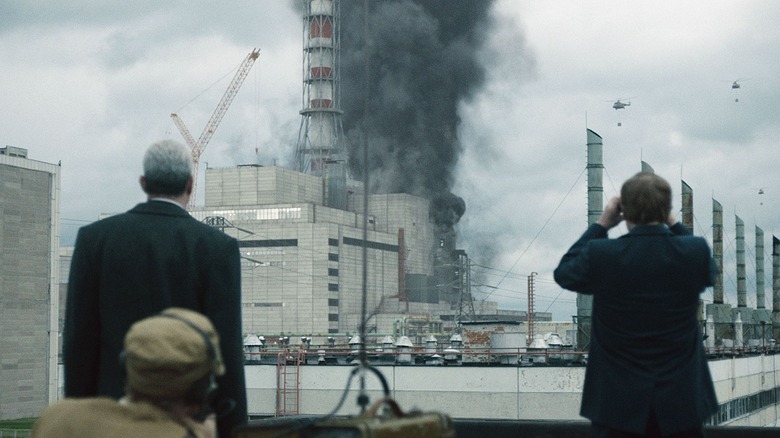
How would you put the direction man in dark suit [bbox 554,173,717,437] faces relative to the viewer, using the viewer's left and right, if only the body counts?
facing away from the viewer

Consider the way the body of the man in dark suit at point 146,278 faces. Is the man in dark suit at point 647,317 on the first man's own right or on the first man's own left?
on the first man's own right

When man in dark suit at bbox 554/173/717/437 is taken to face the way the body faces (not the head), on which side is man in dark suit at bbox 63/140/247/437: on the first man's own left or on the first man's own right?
on the first man's own left

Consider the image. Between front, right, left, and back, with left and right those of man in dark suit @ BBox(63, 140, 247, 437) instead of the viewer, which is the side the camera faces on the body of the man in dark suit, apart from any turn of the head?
back

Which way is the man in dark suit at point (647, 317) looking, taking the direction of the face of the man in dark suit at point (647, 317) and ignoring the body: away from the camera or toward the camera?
away from the camera

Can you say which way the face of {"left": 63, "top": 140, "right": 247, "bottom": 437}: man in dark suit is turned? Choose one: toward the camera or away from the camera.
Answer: away from the camera
